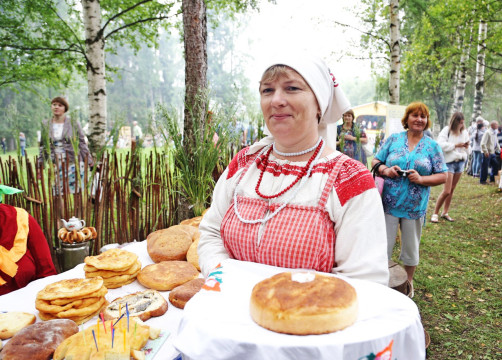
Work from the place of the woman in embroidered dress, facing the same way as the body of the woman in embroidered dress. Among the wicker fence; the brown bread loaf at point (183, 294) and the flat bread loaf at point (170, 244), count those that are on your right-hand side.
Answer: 3

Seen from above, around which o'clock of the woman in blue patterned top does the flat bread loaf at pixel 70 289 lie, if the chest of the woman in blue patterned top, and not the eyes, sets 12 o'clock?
The flat bread loaf is roughly at 1 o'clock from the woman in blue patterned top.

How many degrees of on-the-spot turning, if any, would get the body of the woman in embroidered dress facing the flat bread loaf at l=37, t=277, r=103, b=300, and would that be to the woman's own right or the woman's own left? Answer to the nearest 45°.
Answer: approximately 45° to the woman's own right

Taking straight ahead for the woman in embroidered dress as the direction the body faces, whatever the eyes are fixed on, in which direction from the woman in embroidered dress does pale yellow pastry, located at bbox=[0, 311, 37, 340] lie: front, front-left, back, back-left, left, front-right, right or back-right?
front-right

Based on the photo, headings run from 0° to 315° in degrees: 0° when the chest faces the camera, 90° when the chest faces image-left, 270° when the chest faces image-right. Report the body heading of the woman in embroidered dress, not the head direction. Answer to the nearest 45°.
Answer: approximately 45°

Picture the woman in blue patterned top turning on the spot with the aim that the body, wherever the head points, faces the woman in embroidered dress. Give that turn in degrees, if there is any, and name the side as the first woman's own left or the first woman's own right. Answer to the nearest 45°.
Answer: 0° — they already face them

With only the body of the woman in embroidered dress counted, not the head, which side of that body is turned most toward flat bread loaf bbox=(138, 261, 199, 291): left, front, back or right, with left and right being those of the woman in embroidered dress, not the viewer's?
right

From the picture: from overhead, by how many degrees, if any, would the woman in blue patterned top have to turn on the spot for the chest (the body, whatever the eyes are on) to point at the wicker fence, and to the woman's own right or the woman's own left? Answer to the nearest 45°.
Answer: approximately 90° to the woman's own right

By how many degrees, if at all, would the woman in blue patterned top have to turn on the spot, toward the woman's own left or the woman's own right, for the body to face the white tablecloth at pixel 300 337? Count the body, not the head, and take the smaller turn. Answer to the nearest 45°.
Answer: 0° — they already face it

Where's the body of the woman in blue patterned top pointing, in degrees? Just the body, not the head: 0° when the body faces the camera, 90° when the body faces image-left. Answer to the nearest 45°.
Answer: approximately 0°
